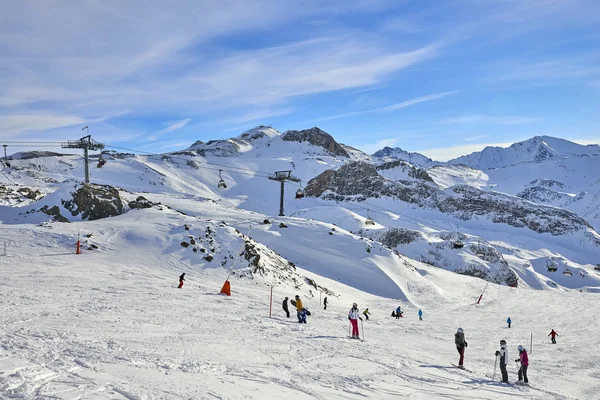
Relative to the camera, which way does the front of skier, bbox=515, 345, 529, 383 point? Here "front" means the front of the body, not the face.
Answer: to the viewer's left
